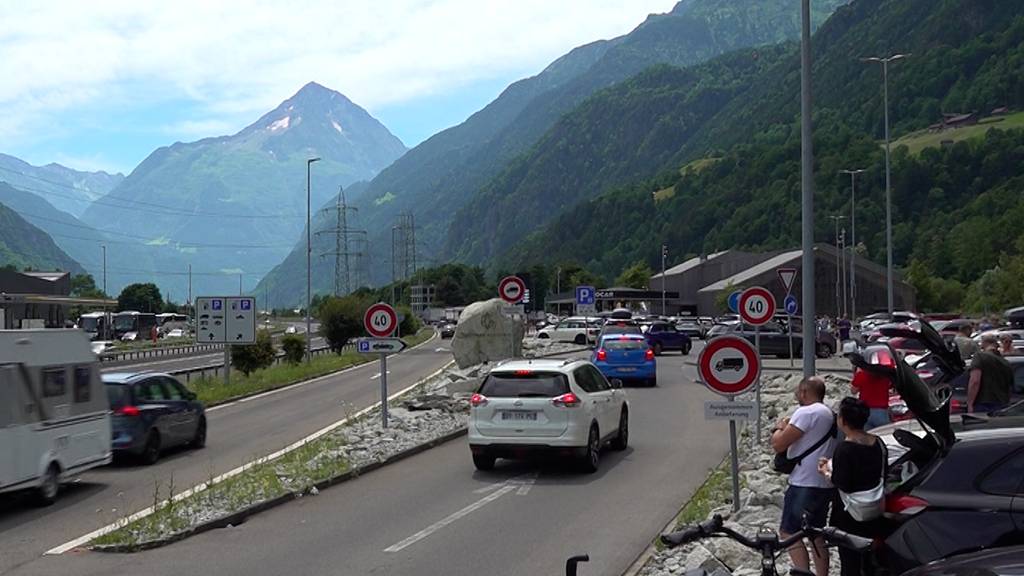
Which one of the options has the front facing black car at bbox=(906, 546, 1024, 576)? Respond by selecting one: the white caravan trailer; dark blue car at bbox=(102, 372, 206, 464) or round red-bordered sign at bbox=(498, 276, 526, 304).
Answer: the round red-bordered sign

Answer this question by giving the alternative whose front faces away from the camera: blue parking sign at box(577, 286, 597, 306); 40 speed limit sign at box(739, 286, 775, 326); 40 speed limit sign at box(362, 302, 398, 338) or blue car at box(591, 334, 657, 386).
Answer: the blue car

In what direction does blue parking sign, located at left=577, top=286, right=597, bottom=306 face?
toward the camera

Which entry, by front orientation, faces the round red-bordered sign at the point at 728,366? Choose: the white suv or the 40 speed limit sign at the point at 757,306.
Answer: the 40 speed limit sign

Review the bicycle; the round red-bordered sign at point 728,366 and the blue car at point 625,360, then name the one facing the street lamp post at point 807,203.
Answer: the bicycle

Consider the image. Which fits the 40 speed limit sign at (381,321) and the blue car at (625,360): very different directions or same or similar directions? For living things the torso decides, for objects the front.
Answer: very different directions

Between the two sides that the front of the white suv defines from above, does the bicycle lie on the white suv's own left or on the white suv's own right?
on the white suv's own right

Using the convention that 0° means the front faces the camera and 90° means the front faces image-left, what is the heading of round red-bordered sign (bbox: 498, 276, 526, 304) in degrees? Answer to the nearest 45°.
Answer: approximately 0°

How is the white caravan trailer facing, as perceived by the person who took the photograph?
facing away from the viewer and to the right of the viewer

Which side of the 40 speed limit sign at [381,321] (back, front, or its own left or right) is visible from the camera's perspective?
front

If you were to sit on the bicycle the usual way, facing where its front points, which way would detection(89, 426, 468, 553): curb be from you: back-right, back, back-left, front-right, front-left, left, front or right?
front-left

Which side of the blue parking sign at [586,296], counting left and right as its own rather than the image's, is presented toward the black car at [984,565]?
front

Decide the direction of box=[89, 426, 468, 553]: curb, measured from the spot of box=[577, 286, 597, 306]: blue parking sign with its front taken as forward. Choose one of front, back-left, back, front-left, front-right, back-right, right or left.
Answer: front

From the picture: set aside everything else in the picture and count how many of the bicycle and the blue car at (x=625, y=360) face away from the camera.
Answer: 2
